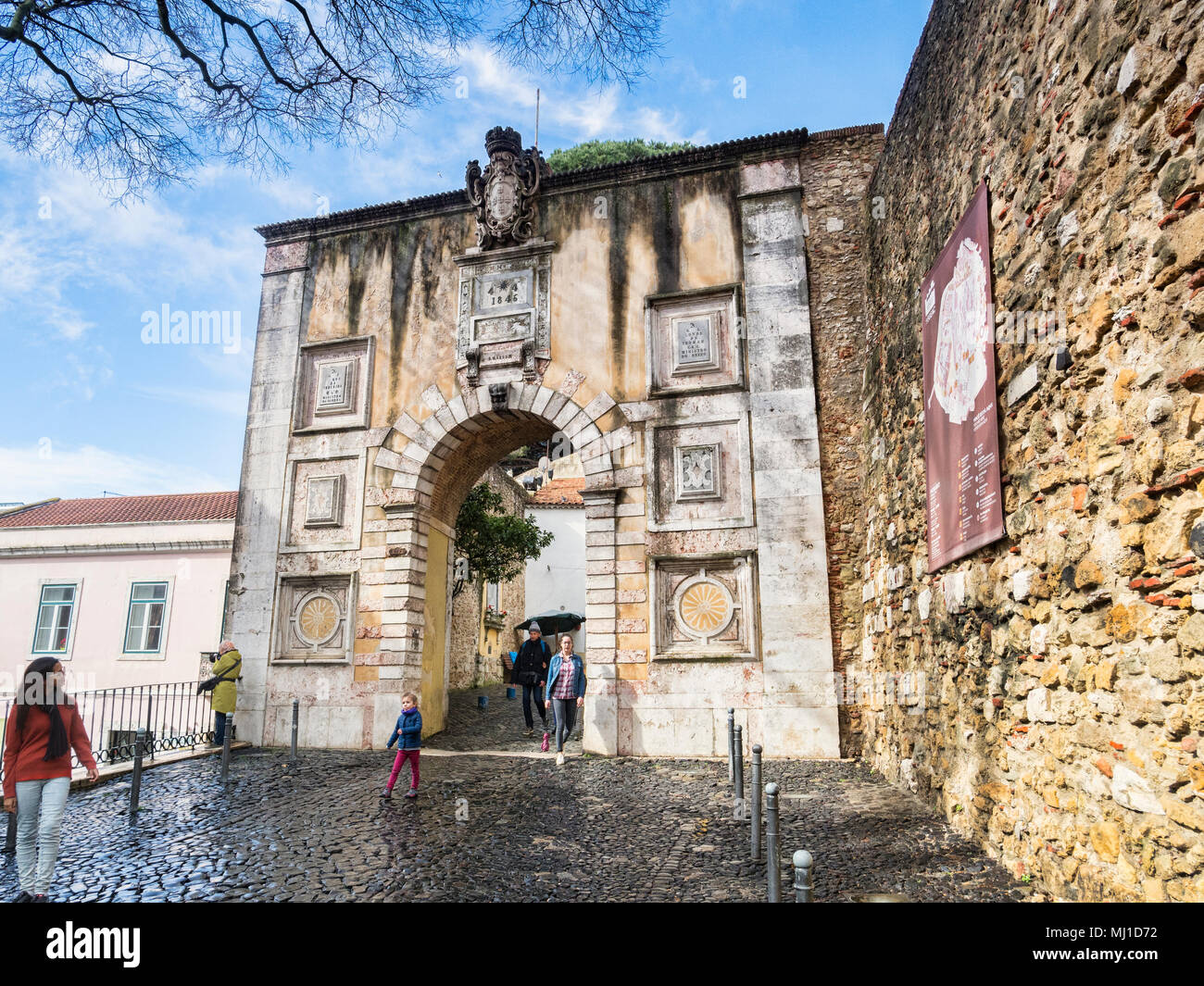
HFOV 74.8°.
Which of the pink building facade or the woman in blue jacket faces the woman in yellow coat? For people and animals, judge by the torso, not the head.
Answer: the pink building facade

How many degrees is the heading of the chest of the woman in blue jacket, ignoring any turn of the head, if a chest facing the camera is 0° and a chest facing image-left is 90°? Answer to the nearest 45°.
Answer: approximately 0°

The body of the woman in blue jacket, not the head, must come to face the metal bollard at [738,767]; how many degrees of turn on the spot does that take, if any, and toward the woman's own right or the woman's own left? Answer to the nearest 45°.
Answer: approximately 45° to the woman's own left

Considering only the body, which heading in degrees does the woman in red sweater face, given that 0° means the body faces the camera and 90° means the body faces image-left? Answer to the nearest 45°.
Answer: approximately 0°

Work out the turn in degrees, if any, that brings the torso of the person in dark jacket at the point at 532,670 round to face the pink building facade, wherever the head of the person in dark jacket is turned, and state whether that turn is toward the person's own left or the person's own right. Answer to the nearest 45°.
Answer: approximately 135° to the person's own right

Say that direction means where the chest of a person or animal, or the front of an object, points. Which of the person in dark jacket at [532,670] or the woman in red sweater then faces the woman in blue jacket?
the person in dark jacket

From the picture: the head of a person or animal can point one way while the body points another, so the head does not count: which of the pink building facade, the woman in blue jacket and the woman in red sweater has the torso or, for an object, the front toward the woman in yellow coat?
the pink building facade

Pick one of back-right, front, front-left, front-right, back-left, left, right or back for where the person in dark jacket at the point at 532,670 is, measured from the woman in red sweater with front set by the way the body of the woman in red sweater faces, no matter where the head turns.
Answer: back-left

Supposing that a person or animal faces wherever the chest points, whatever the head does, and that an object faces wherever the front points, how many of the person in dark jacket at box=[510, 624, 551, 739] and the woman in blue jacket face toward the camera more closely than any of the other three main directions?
2

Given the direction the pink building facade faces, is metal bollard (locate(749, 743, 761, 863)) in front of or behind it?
in front
